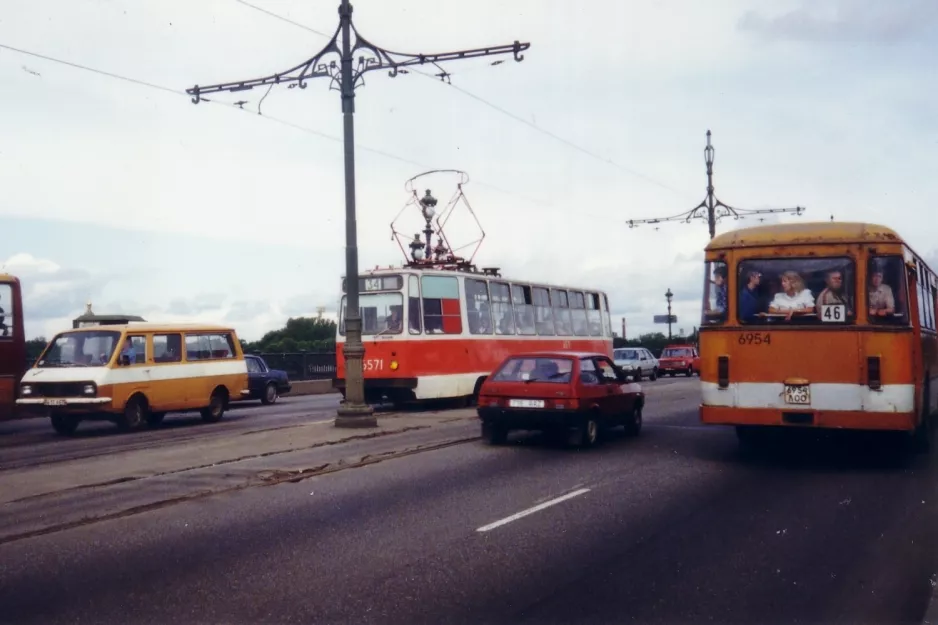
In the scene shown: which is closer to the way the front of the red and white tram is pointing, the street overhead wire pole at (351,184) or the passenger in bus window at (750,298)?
the street overhead wire pole

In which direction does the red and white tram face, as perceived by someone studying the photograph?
facing the viewer and to the left of the viewer

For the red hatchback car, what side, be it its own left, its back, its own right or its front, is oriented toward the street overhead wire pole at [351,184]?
left

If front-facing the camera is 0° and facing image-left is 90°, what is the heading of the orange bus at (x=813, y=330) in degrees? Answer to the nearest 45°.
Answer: approximately 180°

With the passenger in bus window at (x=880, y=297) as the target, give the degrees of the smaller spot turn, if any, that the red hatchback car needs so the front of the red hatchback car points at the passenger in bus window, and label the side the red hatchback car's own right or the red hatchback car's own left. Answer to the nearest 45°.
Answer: approximately 90° to the red hatchback car's own right

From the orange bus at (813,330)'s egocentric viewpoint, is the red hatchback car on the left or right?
on its left

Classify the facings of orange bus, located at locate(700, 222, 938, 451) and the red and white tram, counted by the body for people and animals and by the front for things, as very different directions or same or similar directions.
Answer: very different directions

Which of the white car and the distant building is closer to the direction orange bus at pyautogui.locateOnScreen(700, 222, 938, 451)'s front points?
the white car

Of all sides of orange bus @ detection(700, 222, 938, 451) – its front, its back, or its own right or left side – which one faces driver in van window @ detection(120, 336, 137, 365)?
left

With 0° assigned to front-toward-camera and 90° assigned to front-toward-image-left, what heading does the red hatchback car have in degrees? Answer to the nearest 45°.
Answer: approximately 225°

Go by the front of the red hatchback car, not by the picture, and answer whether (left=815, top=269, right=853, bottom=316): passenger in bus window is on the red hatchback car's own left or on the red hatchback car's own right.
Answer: on the red hatchback car's own right

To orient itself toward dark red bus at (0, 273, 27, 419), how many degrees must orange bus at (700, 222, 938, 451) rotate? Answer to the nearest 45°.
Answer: approximately 90° to its left

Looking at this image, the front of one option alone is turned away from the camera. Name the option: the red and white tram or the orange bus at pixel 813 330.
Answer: the orange bus

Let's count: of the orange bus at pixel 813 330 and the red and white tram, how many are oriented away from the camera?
1

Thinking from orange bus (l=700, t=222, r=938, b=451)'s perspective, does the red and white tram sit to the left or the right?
on its left
